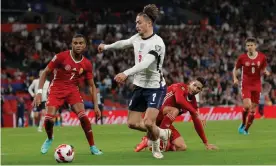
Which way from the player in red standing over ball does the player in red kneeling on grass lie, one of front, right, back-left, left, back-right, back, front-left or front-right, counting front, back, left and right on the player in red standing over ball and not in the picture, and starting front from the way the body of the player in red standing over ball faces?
left

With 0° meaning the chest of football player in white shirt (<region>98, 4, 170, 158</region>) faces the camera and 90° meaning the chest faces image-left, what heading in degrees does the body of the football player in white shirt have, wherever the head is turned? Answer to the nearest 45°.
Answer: approximately 45°

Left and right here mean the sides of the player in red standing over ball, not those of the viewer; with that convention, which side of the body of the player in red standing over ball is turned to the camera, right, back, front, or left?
front

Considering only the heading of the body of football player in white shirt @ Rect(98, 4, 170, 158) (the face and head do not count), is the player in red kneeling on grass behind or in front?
behind

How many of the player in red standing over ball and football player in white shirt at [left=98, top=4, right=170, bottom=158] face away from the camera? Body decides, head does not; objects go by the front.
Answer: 0

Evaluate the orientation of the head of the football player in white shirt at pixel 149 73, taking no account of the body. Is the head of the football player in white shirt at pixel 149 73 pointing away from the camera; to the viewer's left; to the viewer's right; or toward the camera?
to the viewer's left
